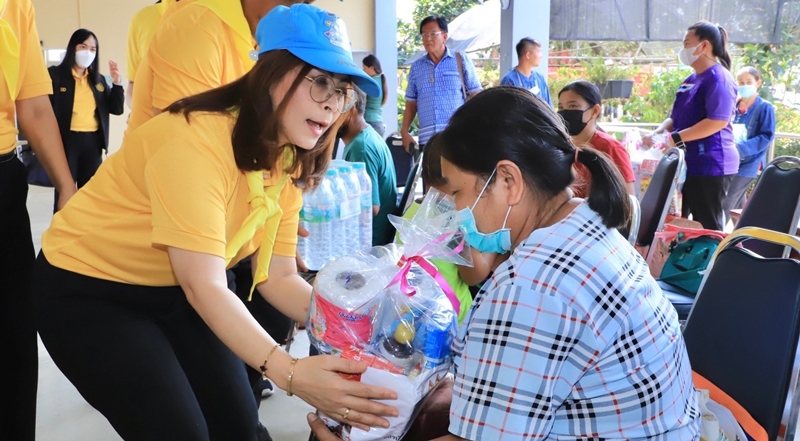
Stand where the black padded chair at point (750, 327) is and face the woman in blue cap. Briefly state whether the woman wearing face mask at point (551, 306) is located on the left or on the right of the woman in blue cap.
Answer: left

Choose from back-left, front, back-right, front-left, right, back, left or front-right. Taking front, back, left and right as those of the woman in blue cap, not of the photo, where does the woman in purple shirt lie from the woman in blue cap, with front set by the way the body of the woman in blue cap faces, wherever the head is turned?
left

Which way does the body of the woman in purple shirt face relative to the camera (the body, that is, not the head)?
to the viewer's left

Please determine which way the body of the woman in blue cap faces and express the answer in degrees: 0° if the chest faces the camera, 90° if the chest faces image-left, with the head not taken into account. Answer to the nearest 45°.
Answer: approximately 315°

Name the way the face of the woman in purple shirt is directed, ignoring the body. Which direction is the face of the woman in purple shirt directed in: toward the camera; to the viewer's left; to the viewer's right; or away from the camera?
to the viewer's left

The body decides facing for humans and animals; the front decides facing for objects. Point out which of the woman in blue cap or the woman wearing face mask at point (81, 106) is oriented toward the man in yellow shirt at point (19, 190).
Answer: the woman wearing face mask

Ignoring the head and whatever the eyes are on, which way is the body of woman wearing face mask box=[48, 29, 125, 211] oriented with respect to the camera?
toward the camera

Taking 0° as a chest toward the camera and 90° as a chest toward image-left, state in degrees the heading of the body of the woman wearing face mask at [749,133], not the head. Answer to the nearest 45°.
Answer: approximately 45°

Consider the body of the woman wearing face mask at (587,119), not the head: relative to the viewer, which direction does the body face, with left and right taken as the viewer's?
facing the viewer and to the left of the viewer

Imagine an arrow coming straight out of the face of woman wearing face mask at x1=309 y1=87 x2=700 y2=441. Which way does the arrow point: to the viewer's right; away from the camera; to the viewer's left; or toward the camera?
to the viewer's left

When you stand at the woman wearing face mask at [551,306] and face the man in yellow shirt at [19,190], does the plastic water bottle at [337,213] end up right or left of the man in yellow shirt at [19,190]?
right

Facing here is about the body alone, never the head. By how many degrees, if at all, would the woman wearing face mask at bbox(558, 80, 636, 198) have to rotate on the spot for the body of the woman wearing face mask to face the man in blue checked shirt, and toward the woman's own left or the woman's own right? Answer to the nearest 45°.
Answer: approximately 90° to the woman's own right

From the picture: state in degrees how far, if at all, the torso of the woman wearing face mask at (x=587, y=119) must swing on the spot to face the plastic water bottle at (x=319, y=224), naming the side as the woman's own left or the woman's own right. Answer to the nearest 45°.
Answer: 0° — they already face it
